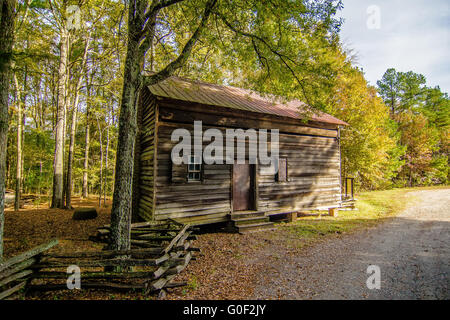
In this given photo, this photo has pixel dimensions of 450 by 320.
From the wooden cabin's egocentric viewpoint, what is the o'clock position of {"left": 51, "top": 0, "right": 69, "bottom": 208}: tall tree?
The tall tree is roughly at 5 o'clock from the wooden cabin.

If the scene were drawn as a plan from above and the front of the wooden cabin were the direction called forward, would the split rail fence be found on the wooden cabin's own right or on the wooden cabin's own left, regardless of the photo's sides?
on the wooden cabin's own right

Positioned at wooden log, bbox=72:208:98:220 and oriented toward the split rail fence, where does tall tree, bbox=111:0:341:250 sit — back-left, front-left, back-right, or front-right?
front-left

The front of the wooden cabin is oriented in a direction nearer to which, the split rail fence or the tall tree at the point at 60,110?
the split rail fence

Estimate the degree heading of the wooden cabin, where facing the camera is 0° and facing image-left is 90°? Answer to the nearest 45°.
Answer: approximately 315°

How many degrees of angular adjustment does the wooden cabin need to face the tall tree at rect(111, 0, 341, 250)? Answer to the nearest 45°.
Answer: approximately 45° to its right

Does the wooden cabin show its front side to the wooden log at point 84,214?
no

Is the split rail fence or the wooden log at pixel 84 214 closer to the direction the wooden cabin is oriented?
the split rail fence
